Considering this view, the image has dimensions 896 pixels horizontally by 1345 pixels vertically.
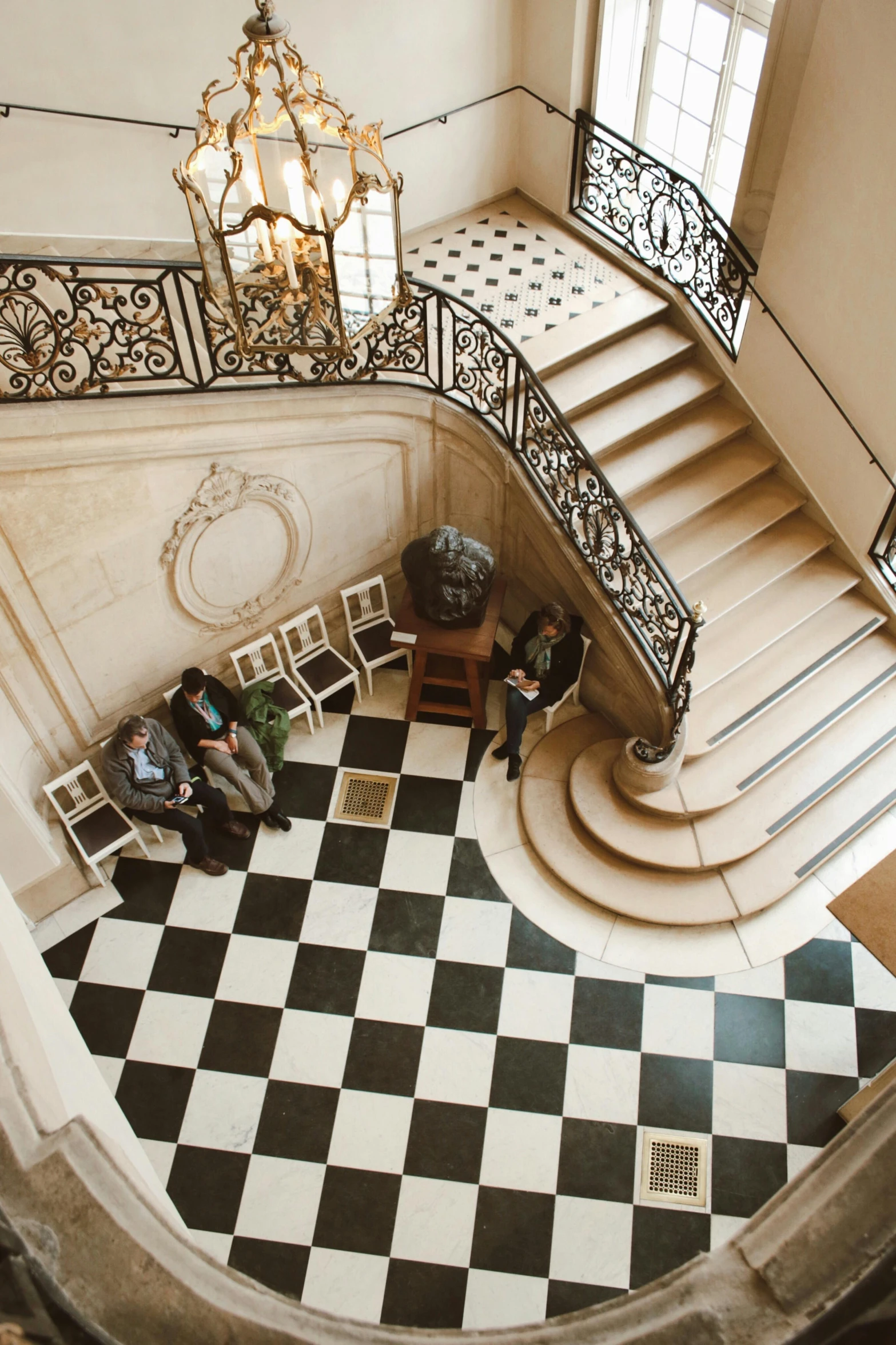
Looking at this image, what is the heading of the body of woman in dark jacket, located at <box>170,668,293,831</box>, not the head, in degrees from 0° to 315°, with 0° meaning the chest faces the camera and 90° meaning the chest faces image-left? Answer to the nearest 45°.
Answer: approximately 315°

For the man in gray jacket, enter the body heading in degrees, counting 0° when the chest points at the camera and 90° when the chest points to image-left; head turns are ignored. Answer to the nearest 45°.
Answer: approximately 315°

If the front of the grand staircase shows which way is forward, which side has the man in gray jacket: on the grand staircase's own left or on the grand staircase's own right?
on the grand staircase's own right

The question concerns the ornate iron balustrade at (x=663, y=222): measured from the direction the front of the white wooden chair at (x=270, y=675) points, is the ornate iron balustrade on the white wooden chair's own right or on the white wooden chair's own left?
on the white wooden chair's own left

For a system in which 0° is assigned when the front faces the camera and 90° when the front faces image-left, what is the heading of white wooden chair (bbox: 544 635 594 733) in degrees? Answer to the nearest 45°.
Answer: approximately 45°

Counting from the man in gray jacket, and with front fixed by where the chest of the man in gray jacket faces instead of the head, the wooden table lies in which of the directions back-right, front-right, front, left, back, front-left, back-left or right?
front-left

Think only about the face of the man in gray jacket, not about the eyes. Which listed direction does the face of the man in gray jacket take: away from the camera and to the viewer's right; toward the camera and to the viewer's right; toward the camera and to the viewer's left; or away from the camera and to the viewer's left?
toward the camera and to the viewer's right

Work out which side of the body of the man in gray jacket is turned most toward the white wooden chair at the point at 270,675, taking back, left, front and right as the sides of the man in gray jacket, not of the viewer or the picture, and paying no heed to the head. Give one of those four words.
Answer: left

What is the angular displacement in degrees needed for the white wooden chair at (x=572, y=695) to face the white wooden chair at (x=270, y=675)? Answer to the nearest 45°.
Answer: approximately 45° to its right
